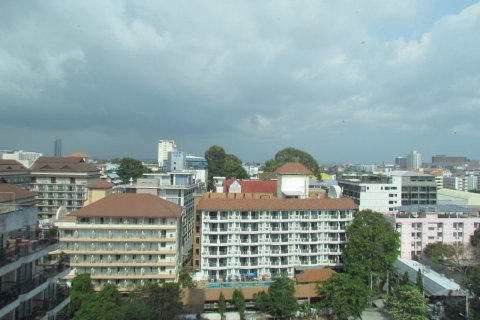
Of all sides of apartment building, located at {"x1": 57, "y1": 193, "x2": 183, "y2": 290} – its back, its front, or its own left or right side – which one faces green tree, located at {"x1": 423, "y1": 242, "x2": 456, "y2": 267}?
left

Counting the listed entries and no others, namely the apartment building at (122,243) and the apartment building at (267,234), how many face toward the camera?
2

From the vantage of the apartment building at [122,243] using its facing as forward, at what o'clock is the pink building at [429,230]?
The pink building is roughly at 9 o'clock from the apartment building.

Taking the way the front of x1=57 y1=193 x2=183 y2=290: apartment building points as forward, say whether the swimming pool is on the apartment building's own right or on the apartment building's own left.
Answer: on the apartment building's own left

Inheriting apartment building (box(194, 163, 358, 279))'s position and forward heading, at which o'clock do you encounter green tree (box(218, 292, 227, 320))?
The green tree is roughly at 1 o'clock from the apartment building.

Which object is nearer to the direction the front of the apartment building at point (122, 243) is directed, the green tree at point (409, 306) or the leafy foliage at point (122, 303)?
the leafy foliage

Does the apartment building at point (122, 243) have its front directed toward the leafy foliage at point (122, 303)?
yes

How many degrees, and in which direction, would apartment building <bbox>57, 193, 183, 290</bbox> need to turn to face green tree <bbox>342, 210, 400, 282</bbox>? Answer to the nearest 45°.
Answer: approximately 90° to its left

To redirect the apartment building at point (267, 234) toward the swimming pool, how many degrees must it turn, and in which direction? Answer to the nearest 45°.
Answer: approximately 45° to its right

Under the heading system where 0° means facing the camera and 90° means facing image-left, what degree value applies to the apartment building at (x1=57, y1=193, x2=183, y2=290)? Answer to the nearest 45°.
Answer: approximately 0°

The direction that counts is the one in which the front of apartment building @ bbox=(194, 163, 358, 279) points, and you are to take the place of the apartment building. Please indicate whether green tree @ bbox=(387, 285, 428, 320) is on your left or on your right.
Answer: on your left
